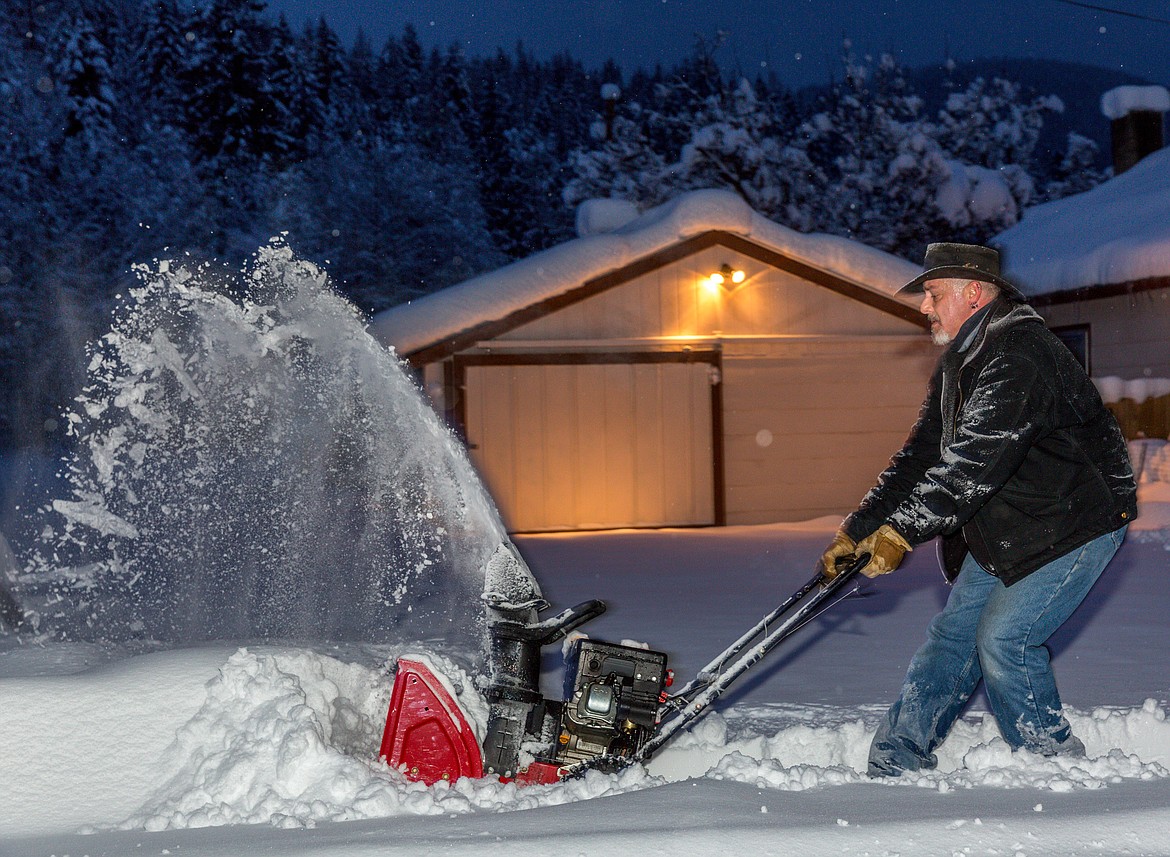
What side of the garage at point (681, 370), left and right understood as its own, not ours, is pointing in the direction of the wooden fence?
left

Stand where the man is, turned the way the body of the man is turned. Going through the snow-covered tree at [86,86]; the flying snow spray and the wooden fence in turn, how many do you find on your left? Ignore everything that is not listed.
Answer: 0

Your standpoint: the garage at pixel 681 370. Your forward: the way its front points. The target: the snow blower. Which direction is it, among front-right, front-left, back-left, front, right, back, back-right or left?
front

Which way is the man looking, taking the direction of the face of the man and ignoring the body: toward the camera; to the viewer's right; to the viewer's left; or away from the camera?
to the viewer's left

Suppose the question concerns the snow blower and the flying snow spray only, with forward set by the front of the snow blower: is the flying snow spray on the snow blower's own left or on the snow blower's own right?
on the snow blower's own right

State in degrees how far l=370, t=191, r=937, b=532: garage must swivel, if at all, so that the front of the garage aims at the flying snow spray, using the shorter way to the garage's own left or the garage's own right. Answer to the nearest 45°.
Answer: approximately 45° to the garage's own right

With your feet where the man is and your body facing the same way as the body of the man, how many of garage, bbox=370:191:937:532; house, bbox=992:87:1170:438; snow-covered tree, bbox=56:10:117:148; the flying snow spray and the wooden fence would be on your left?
0

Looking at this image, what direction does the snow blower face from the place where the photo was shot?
facing to the left of the viewer

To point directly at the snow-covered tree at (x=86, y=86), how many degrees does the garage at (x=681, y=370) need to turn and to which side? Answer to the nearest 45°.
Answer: approximately 135° to its right

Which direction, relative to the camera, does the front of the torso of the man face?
to the viewer's left

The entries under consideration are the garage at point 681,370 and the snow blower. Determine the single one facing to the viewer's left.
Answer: the snow blower

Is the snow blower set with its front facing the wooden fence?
no

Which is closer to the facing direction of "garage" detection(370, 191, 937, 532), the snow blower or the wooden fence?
the snow blower

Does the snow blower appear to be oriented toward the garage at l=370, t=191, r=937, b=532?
no

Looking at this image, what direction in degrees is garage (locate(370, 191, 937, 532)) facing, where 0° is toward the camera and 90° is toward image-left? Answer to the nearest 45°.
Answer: approximately 0°

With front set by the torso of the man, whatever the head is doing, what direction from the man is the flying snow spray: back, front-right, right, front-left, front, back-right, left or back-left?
front-right
